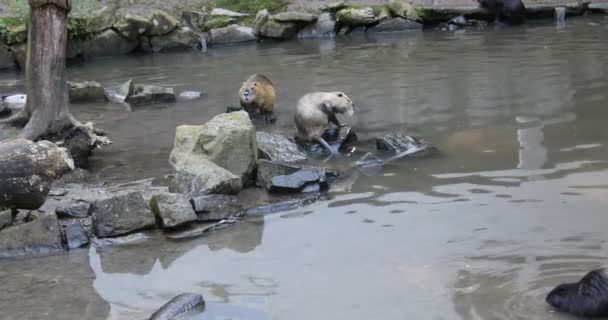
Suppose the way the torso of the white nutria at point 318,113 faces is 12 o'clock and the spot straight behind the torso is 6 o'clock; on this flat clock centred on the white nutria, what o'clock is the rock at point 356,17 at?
The rock is roughly at 9 o'clock from the white nutria.

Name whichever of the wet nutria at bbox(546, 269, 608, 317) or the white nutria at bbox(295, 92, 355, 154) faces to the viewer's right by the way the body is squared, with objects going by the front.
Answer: the white nutria

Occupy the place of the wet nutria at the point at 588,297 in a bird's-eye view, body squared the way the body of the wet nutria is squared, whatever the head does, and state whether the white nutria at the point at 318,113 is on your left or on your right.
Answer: on your right

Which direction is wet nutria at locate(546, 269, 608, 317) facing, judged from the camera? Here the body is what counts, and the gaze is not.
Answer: to the viewer's left

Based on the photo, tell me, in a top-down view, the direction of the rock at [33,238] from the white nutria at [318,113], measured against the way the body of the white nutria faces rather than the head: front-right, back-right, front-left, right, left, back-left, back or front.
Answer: back-right

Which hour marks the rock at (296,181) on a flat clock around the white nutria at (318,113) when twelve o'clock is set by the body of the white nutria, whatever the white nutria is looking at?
The rock is roughly at 3 o'clock from the white nutria.

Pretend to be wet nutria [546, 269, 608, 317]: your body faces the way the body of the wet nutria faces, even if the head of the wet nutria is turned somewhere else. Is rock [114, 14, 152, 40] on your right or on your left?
on your right

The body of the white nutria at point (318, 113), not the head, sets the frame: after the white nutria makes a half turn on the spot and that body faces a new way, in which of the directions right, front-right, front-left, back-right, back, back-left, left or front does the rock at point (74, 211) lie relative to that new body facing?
front-left

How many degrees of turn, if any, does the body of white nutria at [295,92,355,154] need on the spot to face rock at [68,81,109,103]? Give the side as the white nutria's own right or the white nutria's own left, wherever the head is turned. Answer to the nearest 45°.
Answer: approximately 135° to the white nutria's own left

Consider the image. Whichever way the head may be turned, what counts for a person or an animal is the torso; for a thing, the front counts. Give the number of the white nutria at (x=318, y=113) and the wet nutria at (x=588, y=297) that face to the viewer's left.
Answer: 1

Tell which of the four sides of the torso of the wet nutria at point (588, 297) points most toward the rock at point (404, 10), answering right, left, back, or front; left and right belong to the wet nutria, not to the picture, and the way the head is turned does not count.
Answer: right

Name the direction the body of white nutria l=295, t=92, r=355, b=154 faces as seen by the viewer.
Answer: to the viewer's right

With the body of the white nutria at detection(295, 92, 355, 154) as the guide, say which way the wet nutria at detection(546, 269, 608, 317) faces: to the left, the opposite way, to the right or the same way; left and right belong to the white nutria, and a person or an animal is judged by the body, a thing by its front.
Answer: the opposite way

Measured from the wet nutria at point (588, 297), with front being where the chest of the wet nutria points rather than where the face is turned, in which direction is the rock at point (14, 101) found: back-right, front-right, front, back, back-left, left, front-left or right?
front-right

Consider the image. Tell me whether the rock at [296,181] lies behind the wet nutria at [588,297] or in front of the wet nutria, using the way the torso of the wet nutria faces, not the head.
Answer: in front
